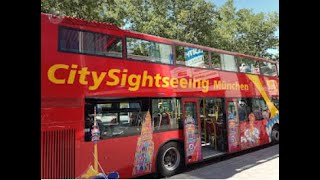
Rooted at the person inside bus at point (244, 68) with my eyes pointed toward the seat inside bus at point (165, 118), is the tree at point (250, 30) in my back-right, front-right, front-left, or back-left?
back-right

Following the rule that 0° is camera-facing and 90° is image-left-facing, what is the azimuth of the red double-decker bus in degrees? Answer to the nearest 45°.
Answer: approximately 225°

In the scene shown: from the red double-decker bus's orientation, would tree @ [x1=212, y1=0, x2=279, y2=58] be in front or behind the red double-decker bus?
in front

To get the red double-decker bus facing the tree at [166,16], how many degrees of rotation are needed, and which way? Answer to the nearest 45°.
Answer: approximately 45° to its left
